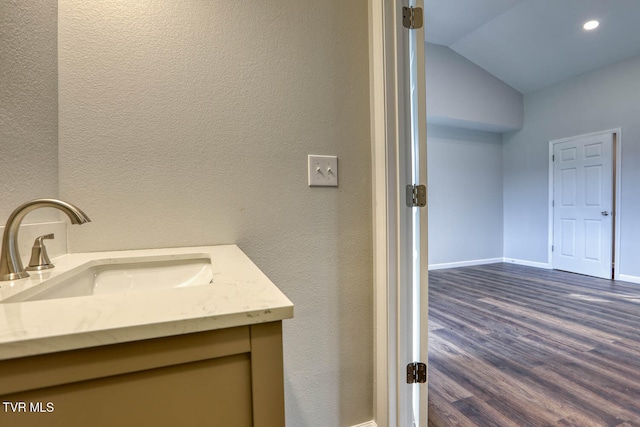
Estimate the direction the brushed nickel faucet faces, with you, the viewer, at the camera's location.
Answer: facing to the right of the viewer

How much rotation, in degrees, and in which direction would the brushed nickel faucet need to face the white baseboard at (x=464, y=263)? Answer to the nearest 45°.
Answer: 0° — it already faces it

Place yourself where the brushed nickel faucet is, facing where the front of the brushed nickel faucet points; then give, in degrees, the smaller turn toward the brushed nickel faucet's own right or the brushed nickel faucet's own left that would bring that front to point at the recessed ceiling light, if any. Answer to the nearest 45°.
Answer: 0° — it already faces it

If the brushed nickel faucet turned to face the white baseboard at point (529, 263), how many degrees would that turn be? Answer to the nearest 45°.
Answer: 0° — it already faces it
